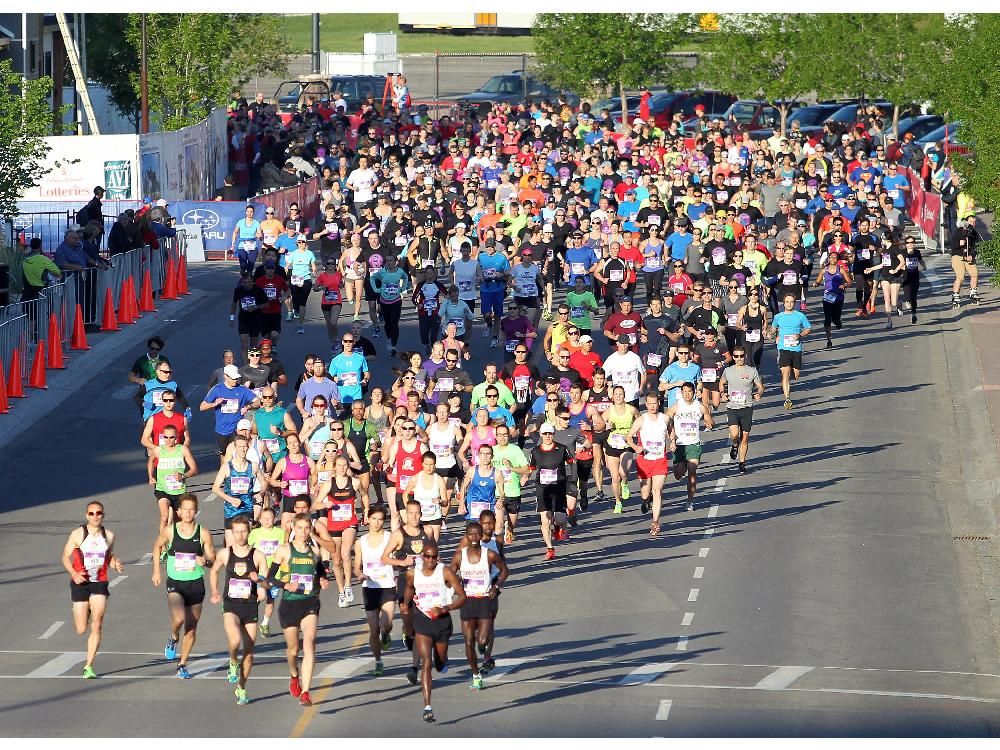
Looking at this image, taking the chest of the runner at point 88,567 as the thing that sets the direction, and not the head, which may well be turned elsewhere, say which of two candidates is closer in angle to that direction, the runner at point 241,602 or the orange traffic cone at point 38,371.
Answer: the runner

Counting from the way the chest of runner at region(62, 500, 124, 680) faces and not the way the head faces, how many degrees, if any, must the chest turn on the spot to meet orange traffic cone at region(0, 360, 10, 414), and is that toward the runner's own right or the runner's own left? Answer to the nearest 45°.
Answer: approximately 180°

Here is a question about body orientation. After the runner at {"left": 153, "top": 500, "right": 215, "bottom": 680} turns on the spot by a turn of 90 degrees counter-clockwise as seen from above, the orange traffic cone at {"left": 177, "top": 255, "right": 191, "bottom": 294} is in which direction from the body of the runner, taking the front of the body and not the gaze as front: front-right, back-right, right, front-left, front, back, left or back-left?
left

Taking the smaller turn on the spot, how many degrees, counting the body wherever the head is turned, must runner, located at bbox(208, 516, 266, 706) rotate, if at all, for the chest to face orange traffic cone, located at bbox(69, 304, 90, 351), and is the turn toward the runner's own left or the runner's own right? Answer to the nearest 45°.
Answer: approximately 180°

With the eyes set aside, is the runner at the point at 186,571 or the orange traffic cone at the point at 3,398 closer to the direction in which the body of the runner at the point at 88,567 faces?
the runner

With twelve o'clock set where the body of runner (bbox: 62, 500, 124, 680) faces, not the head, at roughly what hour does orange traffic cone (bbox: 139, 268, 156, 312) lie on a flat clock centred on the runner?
The orange traffic cone is roughly at 6 o'clock from the runner.

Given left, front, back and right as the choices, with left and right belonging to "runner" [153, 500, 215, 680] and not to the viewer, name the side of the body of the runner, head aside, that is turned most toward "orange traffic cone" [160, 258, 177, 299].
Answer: back

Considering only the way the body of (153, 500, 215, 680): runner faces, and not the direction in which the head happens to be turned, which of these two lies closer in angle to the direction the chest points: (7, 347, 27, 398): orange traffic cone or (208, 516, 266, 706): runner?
the runner

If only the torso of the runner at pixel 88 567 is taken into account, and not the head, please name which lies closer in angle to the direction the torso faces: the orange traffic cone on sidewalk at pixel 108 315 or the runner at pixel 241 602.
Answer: the runner

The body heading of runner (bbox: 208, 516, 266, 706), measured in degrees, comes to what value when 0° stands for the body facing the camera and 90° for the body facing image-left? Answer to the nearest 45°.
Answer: approximately 0°

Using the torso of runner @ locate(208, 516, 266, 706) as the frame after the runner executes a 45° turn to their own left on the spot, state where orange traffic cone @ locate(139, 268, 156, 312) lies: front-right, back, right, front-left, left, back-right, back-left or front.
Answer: back-left

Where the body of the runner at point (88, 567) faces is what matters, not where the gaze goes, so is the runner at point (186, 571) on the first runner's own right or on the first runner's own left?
on the first runner's own left

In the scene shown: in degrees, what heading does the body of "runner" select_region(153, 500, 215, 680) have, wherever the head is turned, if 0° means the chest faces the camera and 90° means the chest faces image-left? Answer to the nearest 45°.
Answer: approximately 0°

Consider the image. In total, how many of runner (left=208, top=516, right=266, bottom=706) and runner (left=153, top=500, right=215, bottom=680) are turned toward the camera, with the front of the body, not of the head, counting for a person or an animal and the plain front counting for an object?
2

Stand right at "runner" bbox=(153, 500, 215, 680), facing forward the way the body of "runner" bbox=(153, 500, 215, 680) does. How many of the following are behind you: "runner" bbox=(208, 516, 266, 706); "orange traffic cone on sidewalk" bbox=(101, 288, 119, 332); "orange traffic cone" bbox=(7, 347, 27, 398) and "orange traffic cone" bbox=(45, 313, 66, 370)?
3
